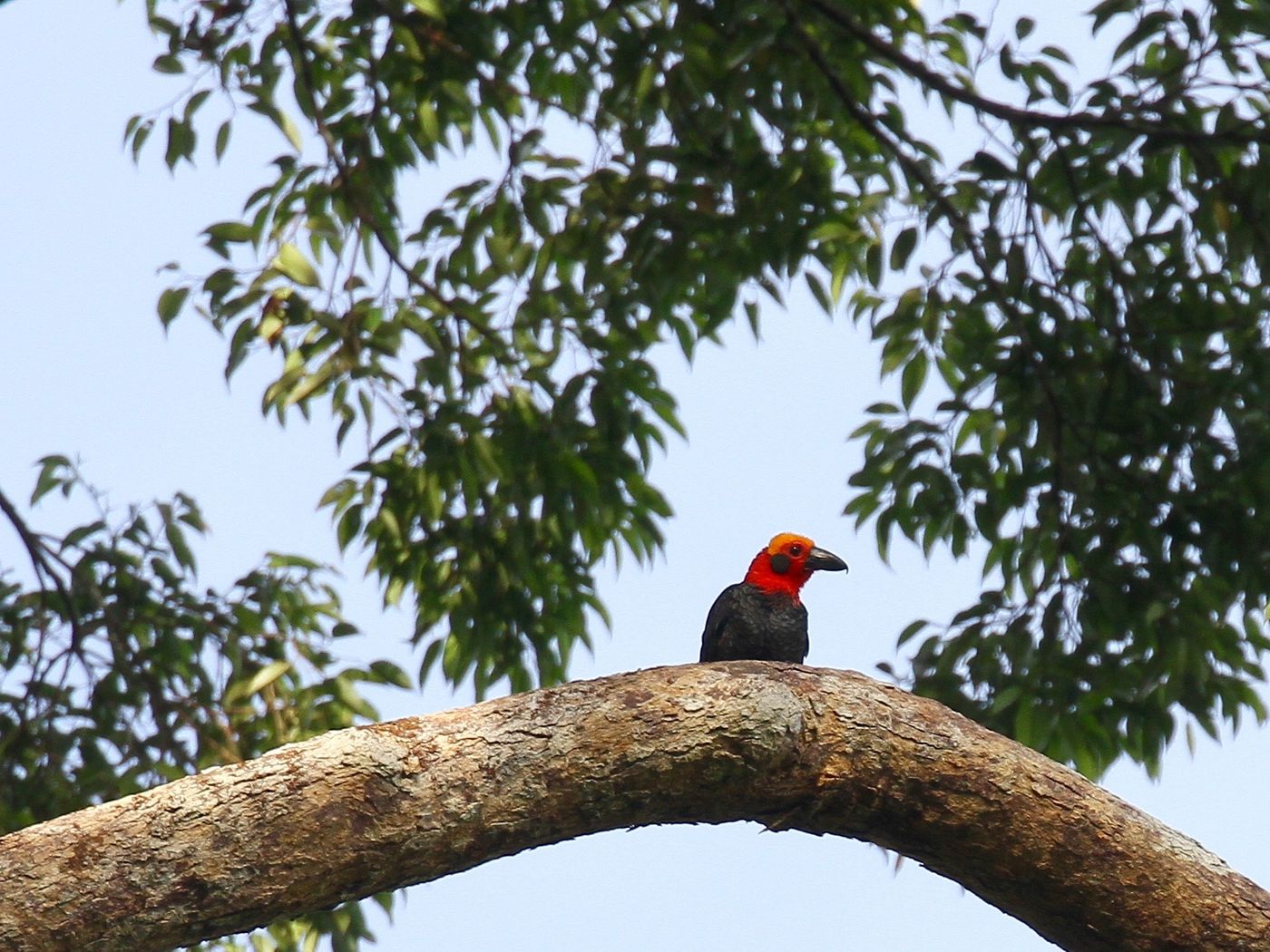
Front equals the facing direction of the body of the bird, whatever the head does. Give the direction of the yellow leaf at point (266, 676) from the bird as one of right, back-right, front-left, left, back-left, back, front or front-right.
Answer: back-right

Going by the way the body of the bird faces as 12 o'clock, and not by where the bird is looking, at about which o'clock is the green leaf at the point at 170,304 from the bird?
The green leaf is roughly at 4 o'clock from the bird.

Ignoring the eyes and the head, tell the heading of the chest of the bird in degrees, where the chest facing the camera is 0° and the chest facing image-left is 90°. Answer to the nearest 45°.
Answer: approximately 315°
